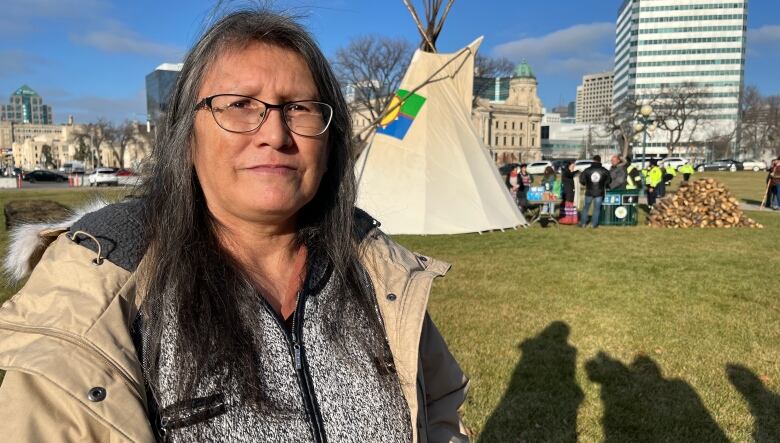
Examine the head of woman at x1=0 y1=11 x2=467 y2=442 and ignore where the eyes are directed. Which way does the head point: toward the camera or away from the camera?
toward the camera

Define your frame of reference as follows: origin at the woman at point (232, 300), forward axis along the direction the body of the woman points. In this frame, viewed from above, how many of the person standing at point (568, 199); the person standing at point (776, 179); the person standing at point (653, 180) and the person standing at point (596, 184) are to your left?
4

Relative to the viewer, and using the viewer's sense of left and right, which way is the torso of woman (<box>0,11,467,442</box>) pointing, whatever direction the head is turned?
facing the viewer and to the right of the viewer

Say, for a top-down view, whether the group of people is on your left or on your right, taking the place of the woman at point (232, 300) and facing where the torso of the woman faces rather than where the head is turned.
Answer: on your left

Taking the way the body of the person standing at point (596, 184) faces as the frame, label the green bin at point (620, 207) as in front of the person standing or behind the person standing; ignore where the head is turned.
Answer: in front

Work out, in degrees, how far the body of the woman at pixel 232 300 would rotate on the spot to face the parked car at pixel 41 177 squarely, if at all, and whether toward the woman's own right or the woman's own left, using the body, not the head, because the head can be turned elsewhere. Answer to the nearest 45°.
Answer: approximately 135° to the woman's own left

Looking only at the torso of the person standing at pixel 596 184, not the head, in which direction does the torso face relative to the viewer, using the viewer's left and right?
facing away from the viewer

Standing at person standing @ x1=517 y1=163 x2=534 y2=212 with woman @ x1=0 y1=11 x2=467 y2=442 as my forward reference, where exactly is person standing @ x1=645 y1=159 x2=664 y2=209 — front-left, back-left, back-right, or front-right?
back-left

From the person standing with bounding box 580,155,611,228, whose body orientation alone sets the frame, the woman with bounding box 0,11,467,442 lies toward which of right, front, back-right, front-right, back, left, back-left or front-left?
back
